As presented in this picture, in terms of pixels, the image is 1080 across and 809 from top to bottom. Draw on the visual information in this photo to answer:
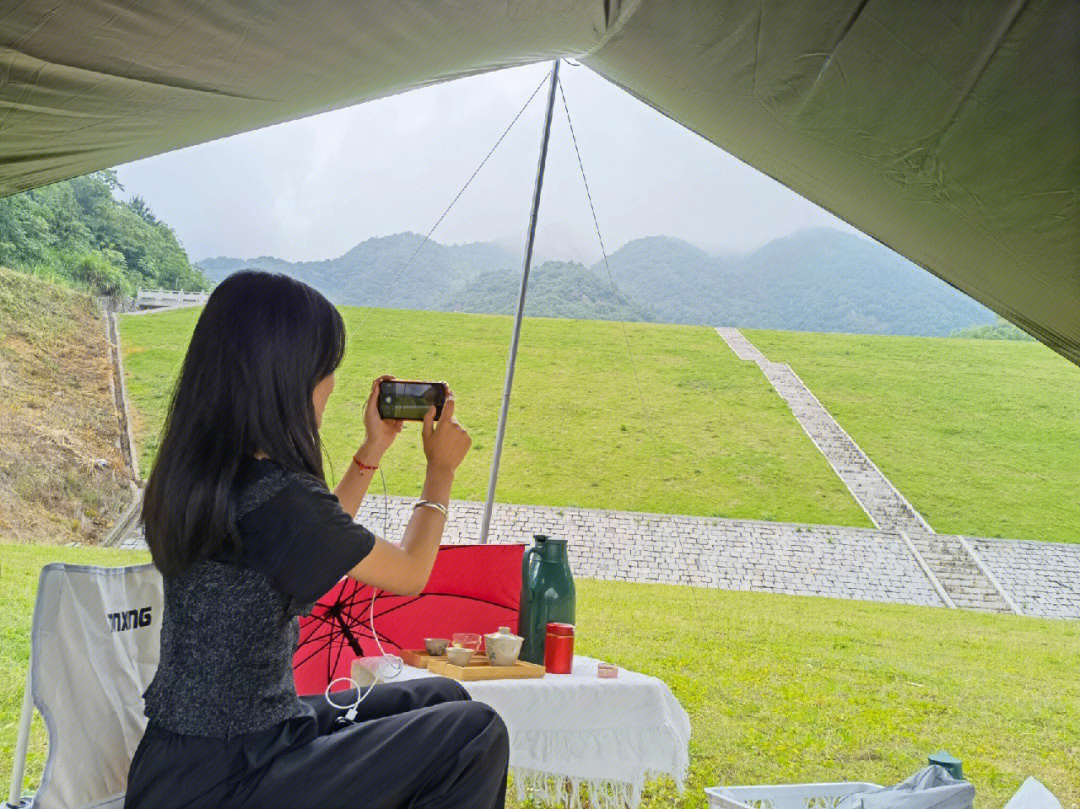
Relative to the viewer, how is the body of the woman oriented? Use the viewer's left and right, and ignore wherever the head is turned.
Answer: facing away from the viewer and to the right of the viewer

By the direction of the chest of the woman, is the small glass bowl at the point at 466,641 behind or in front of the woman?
in front

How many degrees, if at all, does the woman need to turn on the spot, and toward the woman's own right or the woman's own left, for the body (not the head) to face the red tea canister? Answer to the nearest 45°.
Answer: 0° — they already face it

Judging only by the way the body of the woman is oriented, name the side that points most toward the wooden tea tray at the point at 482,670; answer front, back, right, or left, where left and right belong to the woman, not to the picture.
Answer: front

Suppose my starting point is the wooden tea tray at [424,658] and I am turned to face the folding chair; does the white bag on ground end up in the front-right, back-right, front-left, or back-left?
back-left

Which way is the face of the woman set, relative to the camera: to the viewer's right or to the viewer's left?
to the viewer's right

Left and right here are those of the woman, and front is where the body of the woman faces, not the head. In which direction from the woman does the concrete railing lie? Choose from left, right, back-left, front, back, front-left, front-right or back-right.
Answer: front-left

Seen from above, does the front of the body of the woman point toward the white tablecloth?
yes

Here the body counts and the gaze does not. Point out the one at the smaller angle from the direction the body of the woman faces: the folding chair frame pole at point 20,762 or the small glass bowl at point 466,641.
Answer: the small glass bowl

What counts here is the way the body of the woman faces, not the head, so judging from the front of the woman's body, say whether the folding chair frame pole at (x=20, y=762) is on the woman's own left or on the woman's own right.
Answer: on the woman's own left

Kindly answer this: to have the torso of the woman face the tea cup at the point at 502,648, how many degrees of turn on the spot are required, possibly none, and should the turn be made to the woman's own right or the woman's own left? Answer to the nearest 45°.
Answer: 0° — they already face it
